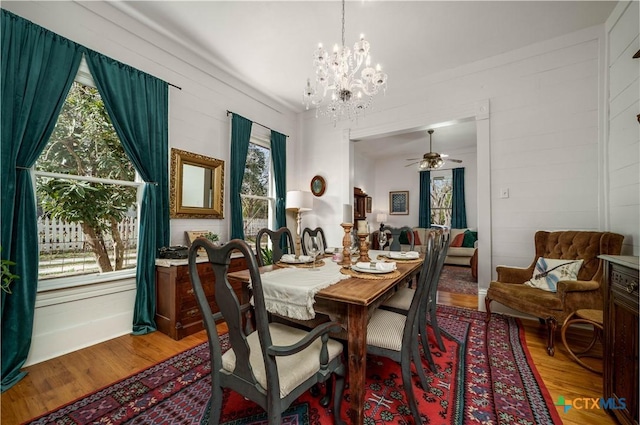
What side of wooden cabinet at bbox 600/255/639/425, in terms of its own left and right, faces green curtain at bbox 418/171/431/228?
right

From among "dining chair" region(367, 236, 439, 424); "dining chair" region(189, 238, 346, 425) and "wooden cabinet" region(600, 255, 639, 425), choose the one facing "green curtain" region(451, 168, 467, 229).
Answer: "dining chair" region(189, 238, 346, 425)

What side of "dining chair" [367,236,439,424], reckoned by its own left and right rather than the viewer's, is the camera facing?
left

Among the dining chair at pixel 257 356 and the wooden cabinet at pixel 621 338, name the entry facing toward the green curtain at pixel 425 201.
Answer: the dining chair

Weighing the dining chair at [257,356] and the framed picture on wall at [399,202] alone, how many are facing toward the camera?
1

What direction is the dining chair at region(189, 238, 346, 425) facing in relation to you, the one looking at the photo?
facing away from the viewer and to the right of the viewer

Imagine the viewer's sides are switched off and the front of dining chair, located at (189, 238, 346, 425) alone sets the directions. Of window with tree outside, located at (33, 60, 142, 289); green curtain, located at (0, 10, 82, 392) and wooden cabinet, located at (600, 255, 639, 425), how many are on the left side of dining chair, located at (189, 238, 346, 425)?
2

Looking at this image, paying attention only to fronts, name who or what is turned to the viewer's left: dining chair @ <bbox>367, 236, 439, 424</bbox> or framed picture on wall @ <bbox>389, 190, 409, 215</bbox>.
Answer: the dining chair

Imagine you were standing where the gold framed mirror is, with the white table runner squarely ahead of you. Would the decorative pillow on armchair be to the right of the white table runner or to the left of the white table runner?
left

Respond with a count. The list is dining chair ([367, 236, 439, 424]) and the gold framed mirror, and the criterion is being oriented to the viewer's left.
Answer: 1
